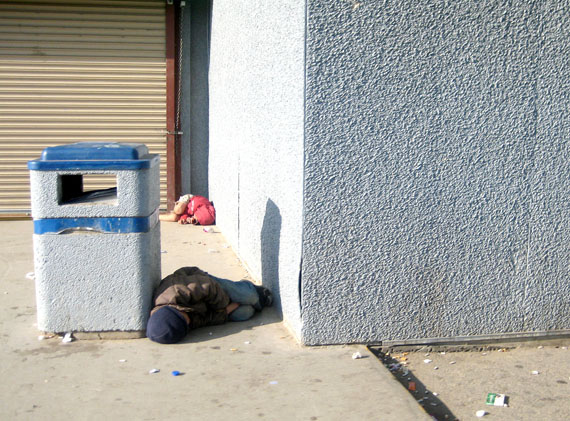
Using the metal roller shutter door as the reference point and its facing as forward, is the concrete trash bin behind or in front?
in front

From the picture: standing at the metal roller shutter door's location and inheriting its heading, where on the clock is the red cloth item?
The red cloth item is roughly at 10 o'clock from the metal roller shutter door.

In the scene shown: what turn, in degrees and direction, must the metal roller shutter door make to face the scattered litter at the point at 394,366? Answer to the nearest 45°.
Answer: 0° — it already faces it

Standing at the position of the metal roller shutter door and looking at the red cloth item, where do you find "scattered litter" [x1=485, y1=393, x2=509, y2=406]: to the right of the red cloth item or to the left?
right

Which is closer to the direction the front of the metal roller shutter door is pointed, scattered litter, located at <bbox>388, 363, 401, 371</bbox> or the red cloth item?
the scattered litter

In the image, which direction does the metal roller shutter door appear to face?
toward the camera

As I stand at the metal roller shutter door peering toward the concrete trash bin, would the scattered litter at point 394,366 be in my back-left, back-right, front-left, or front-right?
front-left

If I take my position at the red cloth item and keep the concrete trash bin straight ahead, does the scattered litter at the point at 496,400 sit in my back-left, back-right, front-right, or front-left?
front-left

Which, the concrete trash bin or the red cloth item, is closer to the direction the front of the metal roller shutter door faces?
the concrete trash bin

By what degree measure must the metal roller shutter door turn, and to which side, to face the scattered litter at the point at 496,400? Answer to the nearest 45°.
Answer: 0° — it already faces it
